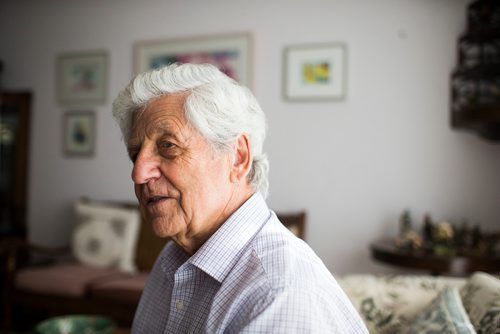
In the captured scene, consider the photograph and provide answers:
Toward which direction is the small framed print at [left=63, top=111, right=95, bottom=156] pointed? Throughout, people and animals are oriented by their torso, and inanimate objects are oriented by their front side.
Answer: toward the camera

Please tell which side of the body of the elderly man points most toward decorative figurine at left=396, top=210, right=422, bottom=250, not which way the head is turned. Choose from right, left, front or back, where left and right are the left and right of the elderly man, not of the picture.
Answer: back

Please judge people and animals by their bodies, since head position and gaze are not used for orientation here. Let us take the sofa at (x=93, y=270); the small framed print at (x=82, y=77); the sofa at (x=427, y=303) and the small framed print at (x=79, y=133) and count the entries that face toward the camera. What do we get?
4

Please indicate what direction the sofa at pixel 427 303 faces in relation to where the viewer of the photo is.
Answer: facing the viewer

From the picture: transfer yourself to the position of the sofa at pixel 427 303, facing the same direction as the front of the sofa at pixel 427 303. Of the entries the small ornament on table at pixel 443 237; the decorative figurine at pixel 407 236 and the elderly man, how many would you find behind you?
2

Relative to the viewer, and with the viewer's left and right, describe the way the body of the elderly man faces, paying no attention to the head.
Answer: facing the viewer and to the left of the viewer

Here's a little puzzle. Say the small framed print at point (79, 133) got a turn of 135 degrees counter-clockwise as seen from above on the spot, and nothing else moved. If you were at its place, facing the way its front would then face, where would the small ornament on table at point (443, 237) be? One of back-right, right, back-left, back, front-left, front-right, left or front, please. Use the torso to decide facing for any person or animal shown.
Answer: right

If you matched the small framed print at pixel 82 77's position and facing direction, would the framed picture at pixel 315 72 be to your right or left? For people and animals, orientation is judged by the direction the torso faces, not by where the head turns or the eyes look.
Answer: on your left

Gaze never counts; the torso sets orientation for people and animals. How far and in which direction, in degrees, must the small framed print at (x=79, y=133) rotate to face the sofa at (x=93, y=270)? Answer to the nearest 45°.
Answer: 0° — it already faces it

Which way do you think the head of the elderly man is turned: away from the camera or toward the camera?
toward the camera

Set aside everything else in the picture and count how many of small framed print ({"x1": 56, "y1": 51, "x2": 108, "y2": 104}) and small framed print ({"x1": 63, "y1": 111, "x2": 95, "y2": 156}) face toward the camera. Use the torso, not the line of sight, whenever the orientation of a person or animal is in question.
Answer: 2

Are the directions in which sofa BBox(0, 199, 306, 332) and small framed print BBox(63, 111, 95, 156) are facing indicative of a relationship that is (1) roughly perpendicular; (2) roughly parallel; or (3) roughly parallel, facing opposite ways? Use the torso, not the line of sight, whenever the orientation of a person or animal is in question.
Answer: roughly parallel

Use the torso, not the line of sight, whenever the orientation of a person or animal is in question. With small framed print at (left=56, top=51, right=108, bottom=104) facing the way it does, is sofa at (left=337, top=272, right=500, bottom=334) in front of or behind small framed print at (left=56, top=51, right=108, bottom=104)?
in front
